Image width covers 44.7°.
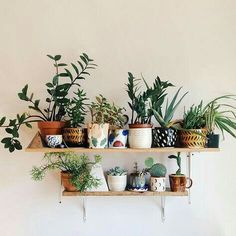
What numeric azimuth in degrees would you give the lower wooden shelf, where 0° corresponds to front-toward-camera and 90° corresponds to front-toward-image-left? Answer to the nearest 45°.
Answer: approximately 0°
